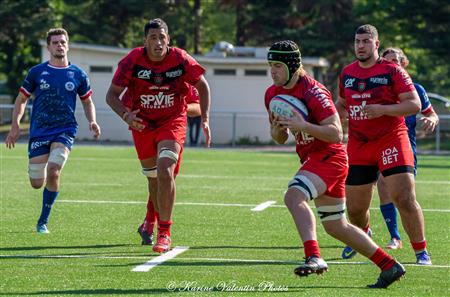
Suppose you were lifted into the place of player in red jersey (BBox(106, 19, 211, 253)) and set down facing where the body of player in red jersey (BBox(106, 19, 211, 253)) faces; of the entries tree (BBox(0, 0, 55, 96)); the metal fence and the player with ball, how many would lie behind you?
2

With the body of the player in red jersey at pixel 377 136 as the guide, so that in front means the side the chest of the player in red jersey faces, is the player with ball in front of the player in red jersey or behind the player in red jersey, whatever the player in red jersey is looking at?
in front

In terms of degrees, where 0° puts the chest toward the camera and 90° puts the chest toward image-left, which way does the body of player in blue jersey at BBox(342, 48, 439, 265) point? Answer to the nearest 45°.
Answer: approximately 45°

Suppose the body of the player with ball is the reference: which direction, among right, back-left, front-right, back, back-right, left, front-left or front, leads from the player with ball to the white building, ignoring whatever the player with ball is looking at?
back-right

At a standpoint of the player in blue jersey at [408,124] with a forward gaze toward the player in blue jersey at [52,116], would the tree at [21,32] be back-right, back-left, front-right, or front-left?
front-right

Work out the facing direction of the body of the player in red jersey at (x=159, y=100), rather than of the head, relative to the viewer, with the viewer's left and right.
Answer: facing the viewer

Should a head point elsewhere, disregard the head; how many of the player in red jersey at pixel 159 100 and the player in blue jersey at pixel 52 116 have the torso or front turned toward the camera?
2

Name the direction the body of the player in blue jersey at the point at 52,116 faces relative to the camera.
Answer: toward the camera

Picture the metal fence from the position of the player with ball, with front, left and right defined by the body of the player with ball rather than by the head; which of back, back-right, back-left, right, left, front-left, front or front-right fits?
back-right

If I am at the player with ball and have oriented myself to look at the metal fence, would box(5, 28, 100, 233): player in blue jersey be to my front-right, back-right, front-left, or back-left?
front-left

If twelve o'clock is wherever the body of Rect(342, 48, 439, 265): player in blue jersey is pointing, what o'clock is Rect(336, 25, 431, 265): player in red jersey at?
The player in red jersey is roughly at 11 o'clock from the player in blue jersey.

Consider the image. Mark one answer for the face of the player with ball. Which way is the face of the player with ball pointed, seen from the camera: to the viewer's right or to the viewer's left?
to the viewer's left

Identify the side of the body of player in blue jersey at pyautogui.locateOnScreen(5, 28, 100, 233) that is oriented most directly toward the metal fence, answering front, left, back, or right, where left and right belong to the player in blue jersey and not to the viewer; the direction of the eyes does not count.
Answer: back

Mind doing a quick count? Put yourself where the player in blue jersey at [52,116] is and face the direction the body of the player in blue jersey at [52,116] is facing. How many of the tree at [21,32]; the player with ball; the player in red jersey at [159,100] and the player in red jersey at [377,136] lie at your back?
1
